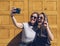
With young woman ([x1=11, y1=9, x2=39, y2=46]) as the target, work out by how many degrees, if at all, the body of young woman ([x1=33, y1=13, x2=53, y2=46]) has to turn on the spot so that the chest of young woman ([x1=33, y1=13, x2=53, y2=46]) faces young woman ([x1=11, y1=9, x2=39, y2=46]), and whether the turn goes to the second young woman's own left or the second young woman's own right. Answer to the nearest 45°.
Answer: approximately 45° to the second young woman's own right

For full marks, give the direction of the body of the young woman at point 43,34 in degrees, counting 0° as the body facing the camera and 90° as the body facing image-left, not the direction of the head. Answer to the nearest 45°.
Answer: approximately 45°
